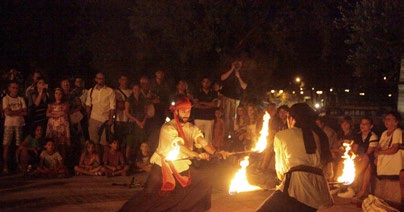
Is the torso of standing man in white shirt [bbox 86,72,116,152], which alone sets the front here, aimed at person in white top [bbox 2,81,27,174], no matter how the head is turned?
no

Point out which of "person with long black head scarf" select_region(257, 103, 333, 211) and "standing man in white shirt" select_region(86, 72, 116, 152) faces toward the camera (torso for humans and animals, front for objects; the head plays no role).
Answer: the standing man in white shirt

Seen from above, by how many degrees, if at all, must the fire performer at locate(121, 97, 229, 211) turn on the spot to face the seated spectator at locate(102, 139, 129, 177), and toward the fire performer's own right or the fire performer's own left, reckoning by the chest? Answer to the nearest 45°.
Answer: approximately 135° to the fire performer's own left

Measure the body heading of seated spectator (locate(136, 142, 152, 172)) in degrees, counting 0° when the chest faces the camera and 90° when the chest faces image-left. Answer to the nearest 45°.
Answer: approximately 0°

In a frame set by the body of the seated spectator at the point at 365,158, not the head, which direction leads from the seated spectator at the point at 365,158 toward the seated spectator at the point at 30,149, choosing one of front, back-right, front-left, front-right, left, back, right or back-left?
front-right

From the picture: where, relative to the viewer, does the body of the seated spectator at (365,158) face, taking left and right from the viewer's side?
facing the viewer and to the left of the viewer

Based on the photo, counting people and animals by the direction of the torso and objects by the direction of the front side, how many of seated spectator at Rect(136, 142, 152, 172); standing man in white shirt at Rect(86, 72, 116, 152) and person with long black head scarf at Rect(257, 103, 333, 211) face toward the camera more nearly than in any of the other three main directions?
2

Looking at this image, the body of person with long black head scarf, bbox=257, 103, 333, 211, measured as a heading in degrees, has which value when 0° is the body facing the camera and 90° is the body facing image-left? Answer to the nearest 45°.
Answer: approximately 135°

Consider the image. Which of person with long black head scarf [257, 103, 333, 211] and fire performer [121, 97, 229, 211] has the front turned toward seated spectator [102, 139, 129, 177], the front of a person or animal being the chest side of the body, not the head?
the person with long black head scarf

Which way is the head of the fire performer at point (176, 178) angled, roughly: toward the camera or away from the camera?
toward the camera

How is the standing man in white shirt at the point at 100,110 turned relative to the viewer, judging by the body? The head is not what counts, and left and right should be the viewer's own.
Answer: facing the viewer

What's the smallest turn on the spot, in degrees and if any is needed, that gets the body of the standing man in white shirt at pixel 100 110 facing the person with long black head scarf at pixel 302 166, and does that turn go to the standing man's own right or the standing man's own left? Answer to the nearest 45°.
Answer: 0° — they already face them

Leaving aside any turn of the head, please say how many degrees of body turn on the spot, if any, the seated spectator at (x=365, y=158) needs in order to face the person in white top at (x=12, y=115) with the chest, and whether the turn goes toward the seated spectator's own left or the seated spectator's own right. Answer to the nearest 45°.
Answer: approximately 45° to the seated spectator's own right

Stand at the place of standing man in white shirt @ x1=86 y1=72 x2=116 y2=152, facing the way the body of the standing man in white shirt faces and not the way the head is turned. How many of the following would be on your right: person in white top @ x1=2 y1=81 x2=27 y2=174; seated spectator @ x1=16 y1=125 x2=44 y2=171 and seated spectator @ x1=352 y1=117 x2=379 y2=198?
2
